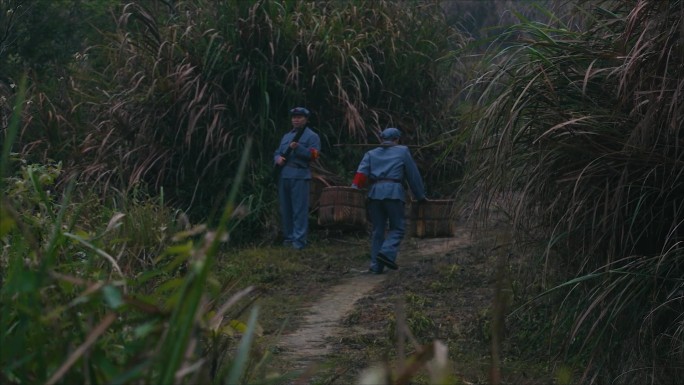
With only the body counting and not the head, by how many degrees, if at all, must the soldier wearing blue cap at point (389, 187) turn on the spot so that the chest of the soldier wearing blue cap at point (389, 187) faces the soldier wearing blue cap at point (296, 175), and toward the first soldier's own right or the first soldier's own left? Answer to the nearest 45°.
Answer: approximately 45° to the first soldier's own left

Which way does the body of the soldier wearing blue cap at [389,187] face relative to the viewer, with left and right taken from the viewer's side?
facing away from the viewer
